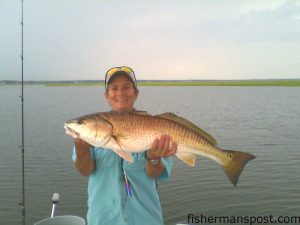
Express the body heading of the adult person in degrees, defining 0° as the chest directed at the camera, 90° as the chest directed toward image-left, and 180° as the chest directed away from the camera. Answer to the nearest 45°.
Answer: approximately 0°

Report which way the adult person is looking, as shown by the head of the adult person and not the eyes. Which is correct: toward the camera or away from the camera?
toward the camera
